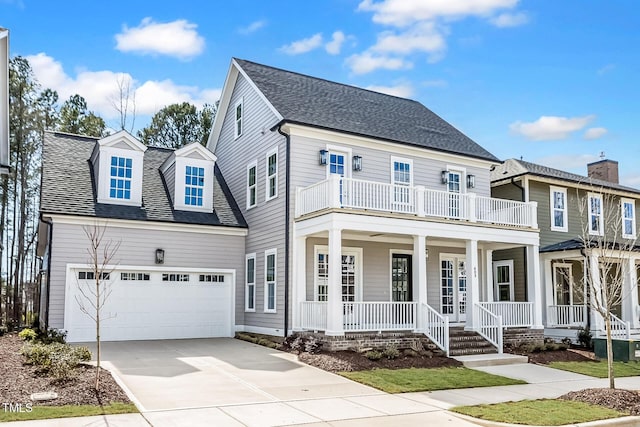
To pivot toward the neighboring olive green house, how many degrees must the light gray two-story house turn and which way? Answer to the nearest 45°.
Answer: approximately 90° to its left

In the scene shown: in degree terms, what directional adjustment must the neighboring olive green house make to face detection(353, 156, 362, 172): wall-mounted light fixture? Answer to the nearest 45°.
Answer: approximately 90° to its right

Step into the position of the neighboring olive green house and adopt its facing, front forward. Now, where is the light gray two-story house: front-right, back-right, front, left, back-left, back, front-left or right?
right

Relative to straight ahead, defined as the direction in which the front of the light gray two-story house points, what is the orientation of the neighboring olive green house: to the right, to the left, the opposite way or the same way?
the same way

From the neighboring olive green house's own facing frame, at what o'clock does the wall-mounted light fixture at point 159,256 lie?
The wall-mounted light fixture is roughly at 3 o'clock from the neighboring olive green house.

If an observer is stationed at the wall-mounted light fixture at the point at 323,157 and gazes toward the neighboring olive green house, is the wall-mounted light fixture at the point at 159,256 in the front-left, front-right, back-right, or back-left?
back-left

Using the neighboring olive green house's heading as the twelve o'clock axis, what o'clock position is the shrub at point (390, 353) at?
The shrub is roughly at 2 o'clock from the neighboring olive green house.

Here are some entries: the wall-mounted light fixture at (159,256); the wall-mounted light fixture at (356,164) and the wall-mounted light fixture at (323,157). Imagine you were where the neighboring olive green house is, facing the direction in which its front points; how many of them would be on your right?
3

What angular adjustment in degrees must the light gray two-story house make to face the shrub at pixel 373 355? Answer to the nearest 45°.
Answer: approximately 45° to its right

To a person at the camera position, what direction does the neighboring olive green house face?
facing the viewer and to the right of the viewer

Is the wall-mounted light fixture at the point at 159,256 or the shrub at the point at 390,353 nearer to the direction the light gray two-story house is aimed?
the shrub

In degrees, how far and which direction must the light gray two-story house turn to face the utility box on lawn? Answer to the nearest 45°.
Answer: approximately 45° to its left

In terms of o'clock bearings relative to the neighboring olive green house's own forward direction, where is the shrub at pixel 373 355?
The shrub is roughly at 2 o'clock from the neighboring olive green house.

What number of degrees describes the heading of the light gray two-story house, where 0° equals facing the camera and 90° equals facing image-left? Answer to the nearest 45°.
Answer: approximately 315°

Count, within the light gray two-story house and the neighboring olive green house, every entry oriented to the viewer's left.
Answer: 0
